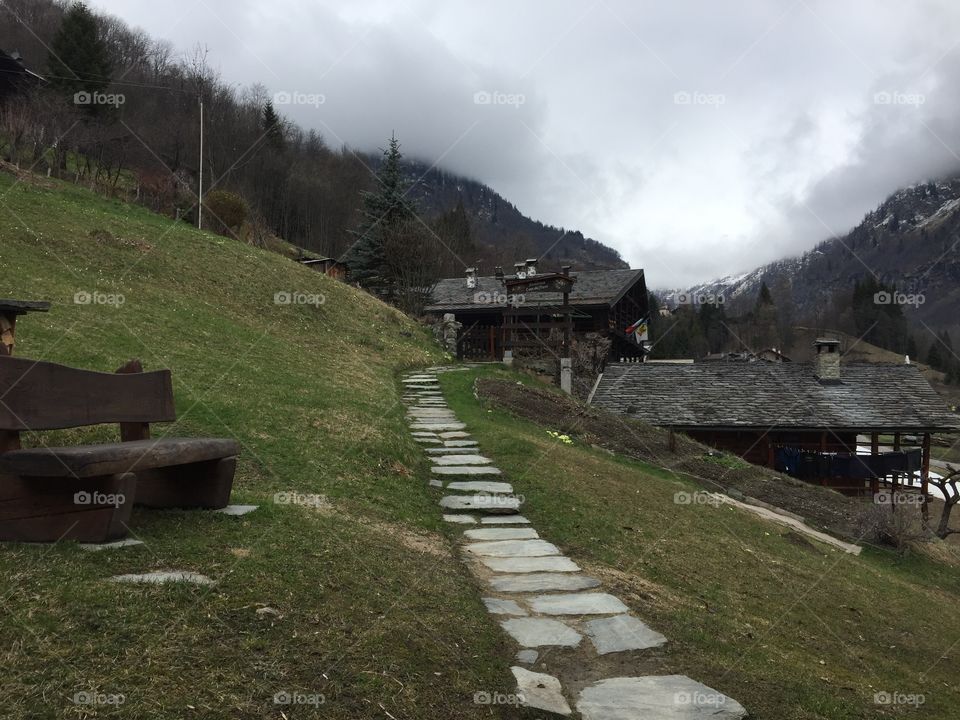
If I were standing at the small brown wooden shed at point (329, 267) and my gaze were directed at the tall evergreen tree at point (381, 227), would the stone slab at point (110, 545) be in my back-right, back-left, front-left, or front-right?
back-right

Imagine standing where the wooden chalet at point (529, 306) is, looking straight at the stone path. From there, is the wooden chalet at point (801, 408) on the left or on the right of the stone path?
left

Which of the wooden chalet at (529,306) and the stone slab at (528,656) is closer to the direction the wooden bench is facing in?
the stone slab

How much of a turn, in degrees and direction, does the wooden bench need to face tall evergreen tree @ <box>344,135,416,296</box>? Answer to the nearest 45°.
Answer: approximately 135° to its left

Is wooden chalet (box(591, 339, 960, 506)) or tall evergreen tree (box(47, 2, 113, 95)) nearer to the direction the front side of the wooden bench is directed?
the wooden chalet

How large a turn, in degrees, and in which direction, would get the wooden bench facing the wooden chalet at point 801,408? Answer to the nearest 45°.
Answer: approximately 90° to its left

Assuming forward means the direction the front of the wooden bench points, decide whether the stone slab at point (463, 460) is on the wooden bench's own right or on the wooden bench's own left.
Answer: on the wooden bench's own left

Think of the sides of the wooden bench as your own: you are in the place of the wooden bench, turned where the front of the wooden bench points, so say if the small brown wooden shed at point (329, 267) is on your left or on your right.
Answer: on your left

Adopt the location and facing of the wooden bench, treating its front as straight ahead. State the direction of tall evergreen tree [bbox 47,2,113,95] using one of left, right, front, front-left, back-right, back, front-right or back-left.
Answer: back-left

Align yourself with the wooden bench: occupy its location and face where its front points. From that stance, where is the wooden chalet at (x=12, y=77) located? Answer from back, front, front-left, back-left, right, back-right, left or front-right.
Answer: back-left

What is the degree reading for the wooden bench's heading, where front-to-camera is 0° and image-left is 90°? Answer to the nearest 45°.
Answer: approximately 315°
